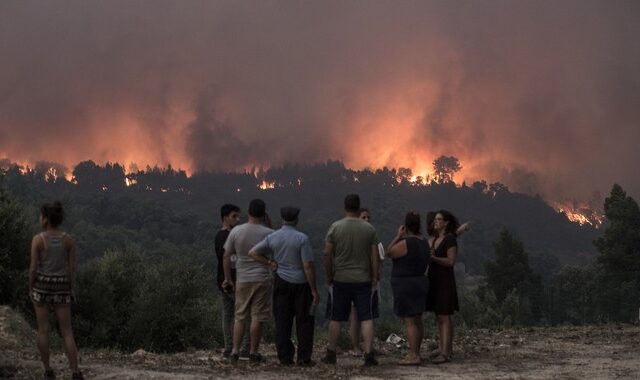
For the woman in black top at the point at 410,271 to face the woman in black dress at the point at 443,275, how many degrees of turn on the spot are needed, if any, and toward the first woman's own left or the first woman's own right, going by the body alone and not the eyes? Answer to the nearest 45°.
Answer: approximately 90° to the first woman's own right

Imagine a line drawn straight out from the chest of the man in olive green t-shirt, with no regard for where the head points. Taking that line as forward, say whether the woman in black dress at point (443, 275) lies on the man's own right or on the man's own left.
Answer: on the man's own right

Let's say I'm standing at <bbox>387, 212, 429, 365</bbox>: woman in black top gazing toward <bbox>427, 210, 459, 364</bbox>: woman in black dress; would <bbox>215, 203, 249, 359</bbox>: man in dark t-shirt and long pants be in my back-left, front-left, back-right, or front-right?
back-left

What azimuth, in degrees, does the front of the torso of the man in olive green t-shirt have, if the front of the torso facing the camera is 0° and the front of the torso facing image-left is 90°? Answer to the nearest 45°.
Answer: approximately 180°

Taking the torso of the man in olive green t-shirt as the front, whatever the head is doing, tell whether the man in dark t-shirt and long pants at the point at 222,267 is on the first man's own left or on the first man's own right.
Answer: on the first man's own left

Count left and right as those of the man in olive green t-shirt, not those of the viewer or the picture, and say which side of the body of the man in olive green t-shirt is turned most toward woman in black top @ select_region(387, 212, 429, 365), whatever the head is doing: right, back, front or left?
right

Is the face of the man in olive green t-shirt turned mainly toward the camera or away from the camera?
away from the camera

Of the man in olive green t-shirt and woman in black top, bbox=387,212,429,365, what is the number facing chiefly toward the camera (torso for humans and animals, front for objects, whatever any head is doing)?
0

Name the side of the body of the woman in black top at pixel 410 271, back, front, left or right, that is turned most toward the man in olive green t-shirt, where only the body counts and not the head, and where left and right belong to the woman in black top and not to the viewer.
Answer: left

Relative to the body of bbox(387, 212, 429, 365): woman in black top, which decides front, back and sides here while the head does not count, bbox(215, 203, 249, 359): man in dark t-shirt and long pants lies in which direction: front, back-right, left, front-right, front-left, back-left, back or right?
front-left

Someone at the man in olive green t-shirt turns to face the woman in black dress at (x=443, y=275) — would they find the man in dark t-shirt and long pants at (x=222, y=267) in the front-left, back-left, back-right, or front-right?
back-left

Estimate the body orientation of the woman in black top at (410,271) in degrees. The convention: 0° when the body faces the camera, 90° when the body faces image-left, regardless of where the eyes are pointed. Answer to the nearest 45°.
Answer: approximately 135°
